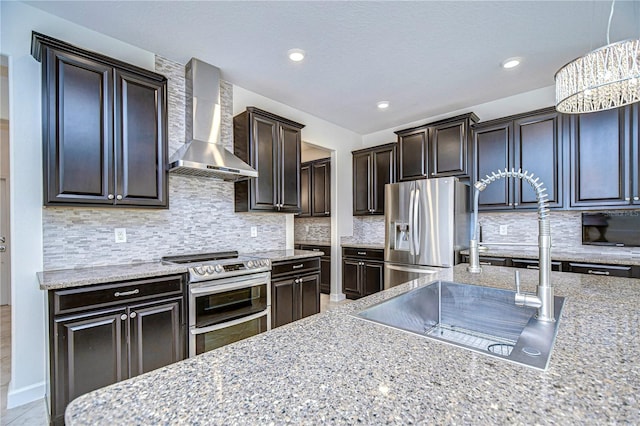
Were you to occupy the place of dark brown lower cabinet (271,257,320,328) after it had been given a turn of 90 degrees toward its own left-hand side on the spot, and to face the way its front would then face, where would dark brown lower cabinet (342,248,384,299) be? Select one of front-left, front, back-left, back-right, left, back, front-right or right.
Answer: front

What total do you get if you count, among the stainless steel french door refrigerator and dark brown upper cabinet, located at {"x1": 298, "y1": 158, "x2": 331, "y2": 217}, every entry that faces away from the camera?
0

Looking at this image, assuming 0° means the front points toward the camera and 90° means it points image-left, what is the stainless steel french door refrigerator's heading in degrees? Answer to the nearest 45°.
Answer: approximately 45°

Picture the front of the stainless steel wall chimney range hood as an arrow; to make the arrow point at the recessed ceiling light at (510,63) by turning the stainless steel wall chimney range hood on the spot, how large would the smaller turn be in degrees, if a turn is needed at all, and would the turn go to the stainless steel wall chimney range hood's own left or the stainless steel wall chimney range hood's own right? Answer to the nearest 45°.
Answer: approximately 45° to the stainless steel wall chimney range hood's own left

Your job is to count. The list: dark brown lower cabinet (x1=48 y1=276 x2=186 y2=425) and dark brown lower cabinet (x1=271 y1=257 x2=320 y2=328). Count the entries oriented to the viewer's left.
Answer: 0

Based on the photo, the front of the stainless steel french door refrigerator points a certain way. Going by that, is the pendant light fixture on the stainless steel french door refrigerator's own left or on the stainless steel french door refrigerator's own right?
on the stainless steel french door refrigerator's own left

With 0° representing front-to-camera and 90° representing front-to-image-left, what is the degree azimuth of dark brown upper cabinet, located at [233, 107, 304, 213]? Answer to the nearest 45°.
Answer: approximately 315°

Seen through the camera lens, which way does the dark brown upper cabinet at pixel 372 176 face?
facing the viewer and to the left of the viewer

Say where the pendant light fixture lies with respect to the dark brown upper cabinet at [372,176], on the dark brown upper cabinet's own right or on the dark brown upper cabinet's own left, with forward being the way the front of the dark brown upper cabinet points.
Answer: on the dark brown upper cabinet's own left

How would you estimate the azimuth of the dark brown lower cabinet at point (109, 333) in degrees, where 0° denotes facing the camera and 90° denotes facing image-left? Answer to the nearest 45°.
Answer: approximately 315°

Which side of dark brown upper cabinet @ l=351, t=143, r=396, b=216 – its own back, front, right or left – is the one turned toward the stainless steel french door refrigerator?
left

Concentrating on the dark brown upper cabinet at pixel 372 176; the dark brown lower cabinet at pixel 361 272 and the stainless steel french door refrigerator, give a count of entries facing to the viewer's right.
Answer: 0

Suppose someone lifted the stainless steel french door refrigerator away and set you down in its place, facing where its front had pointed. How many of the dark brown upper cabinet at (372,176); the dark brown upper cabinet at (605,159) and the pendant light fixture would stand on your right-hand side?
1

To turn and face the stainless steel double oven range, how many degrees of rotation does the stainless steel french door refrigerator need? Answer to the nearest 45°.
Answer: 0° — it already faces it

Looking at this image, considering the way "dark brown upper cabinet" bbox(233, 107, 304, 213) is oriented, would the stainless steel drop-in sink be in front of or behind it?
in front

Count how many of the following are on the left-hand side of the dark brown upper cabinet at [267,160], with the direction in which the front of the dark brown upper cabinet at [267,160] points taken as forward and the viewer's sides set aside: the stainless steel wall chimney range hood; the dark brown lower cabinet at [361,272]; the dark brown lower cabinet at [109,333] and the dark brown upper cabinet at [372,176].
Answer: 2
